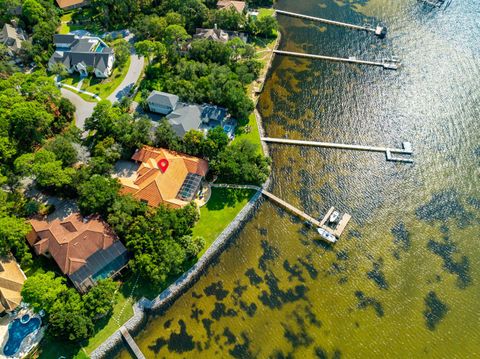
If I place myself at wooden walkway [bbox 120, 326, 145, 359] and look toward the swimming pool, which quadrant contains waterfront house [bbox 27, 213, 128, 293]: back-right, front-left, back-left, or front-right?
front-right

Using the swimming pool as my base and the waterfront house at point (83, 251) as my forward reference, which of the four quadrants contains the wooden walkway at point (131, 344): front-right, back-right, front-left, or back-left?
front-right

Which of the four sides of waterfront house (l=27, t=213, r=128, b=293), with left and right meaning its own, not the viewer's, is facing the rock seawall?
back

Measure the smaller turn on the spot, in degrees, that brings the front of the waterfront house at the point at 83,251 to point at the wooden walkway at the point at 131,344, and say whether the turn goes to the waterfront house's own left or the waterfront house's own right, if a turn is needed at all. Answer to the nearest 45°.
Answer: approximately 180°

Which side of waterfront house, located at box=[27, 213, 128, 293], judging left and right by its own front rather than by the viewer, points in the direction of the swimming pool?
left
